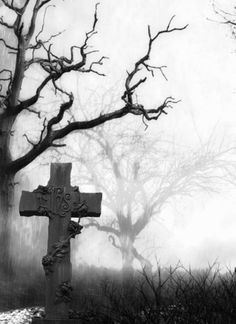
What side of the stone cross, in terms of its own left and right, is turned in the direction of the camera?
front
